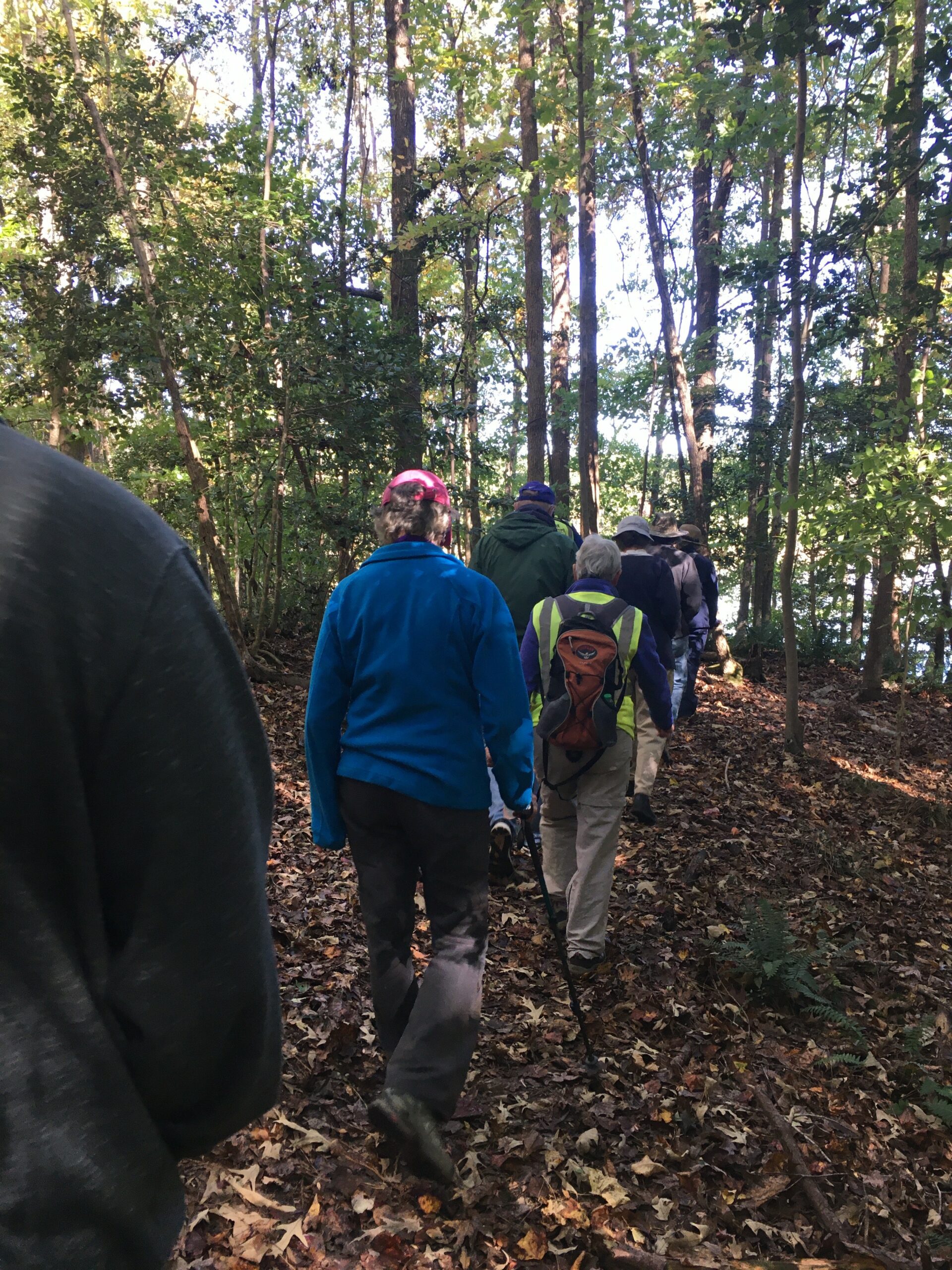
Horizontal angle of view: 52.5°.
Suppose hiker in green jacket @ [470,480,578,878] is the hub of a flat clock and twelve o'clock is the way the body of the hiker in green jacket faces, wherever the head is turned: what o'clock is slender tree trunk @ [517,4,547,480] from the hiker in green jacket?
The slender tree trunk is roughly at 12 o'clock from the hiker in green jacket.

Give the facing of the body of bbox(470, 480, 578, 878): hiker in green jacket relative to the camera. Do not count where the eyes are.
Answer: away from the camera

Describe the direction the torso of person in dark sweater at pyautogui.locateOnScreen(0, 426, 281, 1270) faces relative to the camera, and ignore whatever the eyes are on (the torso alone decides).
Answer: away from the camera

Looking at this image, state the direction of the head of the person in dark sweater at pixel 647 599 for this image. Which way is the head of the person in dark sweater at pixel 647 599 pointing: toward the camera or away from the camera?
away from the camera

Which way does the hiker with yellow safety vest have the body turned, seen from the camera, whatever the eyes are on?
away from the camera

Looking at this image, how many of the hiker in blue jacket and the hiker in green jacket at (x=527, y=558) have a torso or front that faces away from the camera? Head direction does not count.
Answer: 2

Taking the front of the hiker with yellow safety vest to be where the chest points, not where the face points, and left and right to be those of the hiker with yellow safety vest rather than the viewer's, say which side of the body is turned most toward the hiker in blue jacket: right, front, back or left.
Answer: back

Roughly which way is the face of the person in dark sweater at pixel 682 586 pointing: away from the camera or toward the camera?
away from the camera

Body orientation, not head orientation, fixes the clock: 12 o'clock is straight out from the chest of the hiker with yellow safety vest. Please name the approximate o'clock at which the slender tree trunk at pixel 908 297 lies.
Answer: The slender tree trunk is roughly at 1 o'clock from the hiker with yellow safety vest.

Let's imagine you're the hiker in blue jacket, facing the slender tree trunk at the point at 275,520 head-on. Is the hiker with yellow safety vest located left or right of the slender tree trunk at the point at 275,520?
right

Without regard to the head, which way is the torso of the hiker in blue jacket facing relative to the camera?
away from the camera
